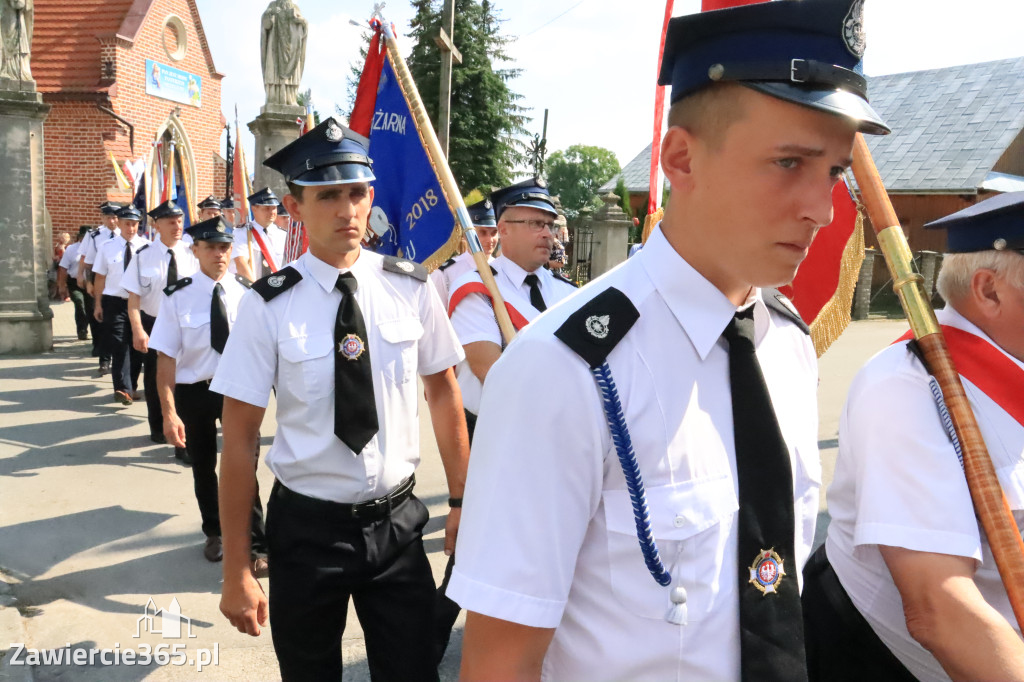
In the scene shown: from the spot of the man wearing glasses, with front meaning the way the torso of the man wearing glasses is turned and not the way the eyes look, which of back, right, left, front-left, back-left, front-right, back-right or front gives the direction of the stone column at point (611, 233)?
back-left

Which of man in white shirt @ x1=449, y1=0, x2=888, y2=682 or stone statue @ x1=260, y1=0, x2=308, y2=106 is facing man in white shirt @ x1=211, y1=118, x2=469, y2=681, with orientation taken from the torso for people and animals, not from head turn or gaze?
the stone statue

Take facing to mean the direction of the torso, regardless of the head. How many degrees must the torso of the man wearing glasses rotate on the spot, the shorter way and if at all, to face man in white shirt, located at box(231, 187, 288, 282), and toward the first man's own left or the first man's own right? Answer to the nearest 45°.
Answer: approximately 180°

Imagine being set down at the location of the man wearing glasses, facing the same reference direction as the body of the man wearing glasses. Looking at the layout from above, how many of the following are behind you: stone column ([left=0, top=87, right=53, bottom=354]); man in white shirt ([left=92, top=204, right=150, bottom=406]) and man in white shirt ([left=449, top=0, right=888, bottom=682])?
2

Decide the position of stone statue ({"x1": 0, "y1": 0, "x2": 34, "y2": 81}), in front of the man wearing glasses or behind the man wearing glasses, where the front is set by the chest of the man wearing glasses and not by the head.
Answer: behind

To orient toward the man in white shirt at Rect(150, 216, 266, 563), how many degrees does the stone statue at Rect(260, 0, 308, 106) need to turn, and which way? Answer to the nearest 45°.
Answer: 0° — it already faces them

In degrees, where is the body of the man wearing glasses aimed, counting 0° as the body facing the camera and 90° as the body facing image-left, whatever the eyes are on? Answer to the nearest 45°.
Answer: approximately 315°
